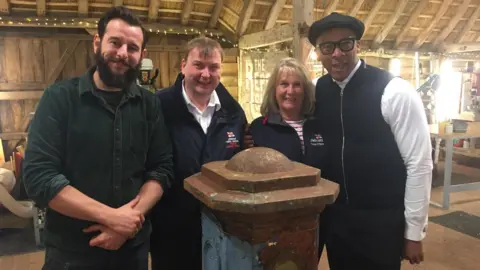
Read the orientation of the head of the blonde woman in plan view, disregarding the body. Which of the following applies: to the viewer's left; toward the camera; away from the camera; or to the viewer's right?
toward the camera

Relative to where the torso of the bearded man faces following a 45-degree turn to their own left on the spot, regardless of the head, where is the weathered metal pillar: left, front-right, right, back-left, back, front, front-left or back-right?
front

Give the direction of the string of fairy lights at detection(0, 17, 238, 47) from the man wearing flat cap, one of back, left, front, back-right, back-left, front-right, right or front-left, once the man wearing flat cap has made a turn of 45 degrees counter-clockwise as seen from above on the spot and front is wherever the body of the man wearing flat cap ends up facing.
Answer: back-right

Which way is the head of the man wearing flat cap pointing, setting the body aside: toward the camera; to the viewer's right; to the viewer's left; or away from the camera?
toward the camera

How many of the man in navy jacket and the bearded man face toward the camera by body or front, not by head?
2

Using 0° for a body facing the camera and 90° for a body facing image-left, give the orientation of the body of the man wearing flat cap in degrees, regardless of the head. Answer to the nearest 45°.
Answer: approximately 45°

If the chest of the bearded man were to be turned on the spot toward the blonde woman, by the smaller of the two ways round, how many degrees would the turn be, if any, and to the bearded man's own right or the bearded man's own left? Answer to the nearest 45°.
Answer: approximately 90° to the bearded man's own left

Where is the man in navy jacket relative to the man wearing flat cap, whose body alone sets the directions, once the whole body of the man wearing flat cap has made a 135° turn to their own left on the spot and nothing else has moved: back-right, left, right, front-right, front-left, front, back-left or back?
back

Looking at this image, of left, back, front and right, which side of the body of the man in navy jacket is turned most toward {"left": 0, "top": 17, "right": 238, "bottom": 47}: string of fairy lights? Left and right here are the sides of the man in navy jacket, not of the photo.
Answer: back

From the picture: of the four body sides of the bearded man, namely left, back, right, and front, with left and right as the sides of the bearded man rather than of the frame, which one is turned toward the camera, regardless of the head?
front

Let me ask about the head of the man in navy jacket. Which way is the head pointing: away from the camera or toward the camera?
toward the camera
